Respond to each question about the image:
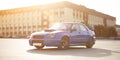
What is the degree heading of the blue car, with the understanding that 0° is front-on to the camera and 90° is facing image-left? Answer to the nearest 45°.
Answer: approximately 45°
